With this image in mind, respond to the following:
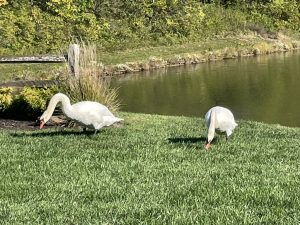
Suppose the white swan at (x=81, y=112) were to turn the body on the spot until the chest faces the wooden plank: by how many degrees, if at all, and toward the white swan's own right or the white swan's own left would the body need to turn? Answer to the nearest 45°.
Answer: approximately 90° to the white swan's own right

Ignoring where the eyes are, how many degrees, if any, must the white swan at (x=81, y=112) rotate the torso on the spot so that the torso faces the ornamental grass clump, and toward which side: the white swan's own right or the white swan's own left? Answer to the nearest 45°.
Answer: approximately 90° to the white swan's own right

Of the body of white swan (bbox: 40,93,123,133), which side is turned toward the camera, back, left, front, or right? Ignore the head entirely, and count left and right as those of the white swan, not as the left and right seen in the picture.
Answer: left

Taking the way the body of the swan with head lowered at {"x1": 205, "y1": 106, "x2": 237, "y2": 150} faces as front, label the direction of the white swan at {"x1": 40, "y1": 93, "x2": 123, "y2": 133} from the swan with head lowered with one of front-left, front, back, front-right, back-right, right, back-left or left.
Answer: front-right

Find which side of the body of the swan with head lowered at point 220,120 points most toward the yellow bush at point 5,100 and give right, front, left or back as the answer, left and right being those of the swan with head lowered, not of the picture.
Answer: right

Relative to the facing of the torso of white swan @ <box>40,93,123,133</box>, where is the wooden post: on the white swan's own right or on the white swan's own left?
on the white swan's own right

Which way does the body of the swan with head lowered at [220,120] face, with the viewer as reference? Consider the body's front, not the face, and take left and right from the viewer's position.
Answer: facing the viewer and to the left of the viewer

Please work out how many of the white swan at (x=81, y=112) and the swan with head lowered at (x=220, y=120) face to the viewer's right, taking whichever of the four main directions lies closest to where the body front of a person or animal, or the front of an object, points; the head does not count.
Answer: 0

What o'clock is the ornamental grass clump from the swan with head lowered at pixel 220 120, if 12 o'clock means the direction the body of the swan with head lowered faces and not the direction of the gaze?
The ornamental grass clump is roughly at 3 o'clock from the swan with head lowered.
